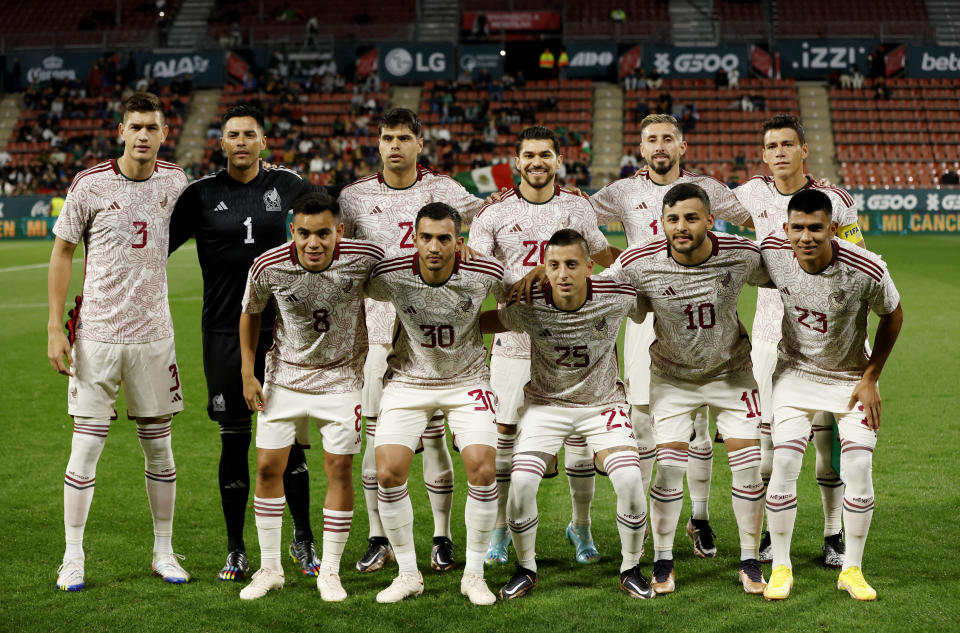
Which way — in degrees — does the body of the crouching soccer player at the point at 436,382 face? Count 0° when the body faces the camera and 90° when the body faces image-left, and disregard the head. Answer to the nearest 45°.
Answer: approximately 0°

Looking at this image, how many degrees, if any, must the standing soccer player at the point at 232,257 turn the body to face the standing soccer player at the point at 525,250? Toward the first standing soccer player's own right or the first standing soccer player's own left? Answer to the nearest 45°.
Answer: approximately 90° to the first standing soccer player's own left

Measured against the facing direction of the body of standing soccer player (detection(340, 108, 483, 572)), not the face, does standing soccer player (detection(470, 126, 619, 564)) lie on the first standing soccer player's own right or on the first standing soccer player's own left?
on the first standing soccer player's own left

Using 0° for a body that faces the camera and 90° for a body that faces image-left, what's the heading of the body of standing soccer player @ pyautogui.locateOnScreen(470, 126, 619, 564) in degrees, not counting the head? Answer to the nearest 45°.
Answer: approximately 0°

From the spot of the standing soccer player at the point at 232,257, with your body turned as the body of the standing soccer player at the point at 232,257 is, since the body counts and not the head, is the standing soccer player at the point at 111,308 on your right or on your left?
on your right

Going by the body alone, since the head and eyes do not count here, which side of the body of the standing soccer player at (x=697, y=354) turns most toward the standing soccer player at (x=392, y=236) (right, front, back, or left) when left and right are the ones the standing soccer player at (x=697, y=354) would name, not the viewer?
right

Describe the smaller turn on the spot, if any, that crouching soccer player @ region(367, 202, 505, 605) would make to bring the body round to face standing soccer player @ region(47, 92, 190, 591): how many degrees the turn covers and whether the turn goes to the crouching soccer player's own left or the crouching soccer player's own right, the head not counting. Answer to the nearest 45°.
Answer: approximately 90° to the crouching soccer player's own right
